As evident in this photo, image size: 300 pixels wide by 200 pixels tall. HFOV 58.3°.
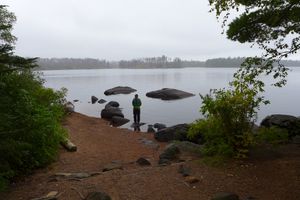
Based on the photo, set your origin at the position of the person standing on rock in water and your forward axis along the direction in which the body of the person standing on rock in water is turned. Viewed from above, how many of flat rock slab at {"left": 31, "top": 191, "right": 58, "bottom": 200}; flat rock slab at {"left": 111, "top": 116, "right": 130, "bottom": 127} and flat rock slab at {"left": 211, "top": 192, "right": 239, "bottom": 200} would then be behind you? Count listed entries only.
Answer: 2

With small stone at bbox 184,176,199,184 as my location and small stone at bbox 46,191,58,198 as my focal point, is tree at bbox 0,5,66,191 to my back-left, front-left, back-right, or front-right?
front-right

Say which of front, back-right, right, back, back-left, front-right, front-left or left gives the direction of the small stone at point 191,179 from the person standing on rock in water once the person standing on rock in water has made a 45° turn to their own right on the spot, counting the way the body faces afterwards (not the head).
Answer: back-right

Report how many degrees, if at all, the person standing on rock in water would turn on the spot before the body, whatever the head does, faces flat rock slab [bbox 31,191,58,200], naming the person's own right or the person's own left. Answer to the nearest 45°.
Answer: approximately 180°

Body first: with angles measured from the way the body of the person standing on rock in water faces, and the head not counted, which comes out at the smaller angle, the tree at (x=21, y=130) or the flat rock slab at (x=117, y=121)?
the flat rock slab

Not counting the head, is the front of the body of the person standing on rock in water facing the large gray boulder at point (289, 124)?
no

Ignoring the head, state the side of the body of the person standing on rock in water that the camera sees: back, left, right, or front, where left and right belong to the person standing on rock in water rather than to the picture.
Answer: back

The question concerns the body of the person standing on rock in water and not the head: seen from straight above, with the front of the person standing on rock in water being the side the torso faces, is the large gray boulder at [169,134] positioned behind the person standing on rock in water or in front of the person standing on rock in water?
behind

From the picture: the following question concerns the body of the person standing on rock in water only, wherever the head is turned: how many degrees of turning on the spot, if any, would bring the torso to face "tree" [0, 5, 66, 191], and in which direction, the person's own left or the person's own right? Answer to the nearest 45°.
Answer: approximately 180°

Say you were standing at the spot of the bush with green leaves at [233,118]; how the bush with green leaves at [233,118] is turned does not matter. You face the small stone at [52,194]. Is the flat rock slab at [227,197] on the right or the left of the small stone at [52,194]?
left

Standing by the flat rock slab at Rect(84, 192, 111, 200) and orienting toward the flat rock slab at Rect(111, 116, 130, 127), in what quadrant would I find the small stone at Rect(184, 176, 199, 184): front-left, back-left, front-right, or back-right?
front-right

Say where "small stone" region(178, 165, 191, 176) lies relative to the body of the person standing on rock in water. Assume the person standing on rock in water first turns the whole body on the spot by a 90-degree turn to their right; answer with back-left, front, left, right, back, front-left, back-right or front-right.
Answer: right

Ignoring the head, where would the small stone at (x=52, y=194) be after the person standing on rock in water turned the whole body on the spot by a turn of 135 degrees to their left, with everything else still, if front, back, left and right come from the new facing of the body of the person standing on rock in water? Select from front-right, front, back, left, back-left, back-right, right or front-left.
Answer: front-left

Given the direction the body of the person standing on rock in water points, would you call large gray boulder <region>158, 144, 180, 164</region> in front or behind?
behind

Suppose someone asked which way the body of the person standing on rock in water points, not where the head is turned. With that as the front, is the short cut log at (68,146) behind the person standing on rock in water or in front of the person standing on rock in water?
behind
